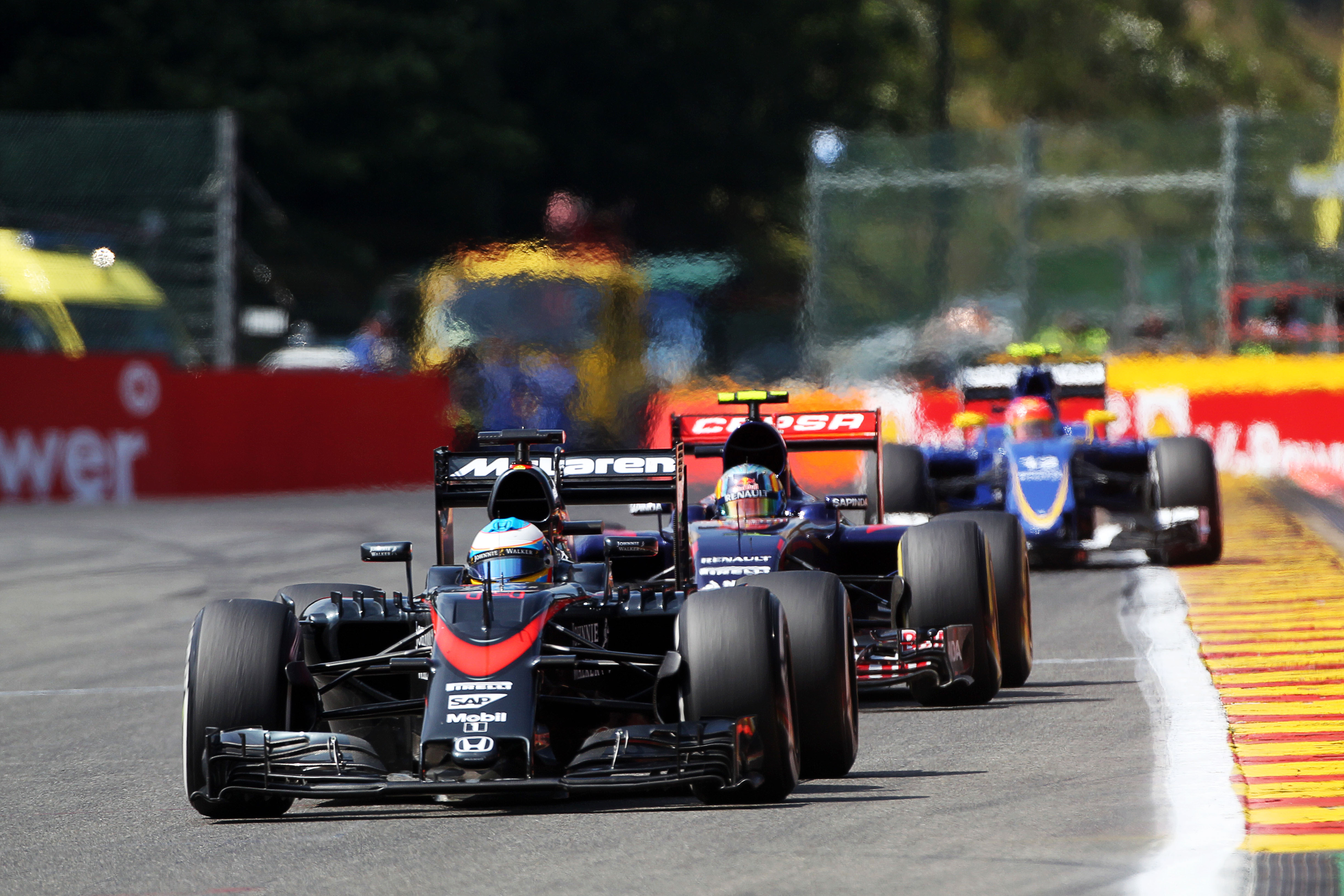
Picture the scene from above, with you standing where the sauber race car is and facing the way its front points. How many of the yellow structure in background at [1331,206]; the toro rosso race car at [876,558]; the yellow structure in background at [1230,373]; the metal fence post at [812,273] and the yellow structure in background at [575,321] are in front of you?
1

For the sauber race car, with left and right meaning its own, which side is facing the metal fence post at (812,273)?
back

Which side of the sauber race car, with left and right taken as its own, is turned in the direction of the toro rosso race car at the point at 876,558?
front

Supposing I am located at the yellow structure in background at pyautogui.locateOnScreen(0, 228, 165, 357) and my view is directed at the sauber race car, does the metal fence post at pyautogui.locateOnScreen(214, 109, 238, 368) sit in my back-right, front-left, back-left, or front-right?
front-left

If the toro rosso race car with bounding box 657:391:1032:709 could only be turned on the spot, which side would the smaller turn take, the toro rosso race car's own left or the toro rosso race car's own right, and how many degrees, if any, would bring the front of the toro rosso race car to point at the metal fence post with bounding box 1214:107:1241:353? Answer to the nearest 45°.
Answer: approximately 180°

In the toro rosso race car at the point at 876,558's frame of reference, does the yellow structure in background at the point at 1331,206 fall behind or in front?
behind

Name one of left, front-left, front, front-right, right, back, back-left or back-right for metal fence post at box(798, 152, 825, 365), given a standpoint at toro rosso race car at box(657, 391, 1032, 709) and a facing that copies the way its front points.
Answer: back

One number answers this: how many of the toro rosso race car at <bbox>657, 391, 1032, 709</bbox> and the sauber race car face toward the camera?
2

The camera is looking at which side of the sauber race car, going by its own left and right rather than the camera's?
front

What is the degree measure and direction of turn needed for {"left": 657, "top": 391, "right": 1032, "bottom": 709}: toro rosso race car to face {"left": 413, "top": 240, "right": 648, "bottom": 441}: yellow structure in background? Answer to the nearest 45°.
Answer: approximately 180°

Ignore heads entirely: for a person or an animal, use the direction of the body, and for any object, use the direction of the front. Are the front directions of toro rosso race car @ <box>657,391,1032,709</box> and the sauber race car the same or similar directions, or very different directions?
same or similar directions

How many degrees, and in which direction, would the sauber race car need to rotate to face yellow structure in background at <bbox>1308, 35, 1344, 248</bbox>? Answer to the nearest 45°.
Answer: approximately 180°

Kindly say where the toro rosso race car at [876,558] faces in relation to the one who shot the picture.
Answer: facing the viewer
